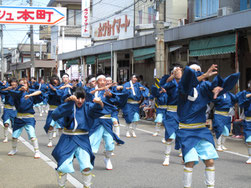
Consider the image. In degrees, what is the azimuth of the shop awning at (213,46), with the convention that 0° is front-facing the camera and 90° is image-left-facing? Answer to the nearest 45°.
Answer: approximately 45°

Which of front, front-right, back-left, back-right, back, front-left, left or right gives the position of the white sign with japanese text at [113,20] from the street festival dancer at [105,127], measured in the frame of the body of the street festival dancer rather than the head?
back

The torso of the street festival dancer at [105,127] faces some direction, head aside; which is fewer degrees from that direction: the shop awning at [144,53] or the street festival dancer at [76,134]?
the street festival dancer

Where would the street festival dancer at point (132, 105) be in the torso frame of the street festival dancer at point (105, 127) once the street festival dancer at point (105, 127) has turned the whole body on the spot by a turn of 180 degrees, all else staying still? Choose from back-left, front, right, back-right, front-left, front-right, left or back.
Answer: front

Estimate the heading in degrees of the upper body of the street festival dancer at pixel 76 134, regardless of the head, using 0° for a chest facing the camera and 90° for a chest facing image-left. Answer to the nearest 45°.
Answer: approximately 0°

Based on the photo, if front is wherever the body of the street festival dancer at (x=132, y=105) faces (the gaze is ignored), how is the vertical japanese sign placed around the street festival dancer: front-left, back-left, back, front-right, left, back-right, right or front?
back

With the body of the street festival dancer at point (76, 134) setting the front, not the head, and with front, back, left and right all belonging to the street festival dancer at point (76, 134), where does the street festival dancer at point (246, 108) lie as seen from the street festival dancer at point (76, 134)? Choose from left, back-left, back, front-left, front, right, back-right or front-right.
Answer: back-left

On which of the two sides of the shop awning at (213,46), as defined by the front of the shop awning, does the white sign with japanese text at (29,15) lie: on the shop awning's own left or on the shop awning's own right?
on the shop awning's own right
